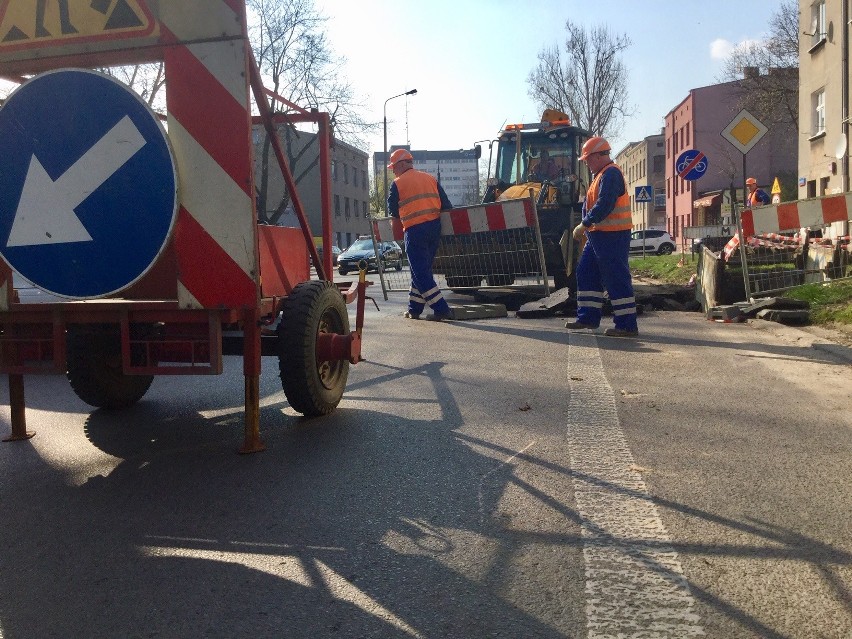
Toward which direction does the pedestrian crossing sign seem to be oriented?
toward the camera

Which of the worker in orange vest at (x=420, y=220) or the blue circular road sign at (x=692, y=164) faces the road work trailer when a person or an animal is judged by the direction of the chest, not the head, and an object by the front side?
the blue circular road sign

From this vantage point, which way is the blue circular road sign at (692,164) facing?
toward the camera

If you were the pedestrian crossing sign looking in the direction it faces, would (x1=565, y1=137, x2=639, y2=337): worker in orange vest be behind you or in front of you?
in front

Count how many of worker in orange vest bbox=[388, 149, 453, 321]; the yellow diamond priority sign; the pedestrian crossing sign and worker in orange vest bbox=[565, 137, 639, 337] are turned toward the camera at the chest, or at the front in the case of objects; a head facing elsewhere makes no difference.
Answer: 2

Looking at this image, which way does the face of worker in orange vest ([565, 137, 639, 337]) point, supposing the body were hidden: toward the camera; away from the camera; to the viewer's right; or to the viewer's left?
to the viewer's left

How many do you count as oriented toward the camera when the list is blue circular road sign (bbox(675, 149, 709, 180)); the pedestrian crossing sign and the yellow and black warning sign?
3

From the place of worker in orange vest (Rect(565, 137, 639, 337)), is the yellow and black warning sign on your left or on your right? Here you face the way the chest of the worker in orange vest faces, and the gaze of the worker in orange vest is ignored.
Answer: on your left

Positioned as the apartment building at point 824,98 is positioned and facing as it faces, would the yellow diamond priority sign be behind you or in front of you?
in front

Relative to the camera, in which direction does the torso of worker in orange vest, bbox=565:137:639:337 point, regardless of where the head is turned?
to the viewer's left

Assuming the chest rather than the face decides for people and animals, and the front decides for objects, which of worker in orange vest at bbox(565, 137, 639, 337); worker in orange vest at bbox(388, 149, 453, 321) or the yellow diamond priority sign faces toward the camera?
the yellow diamond priority sign

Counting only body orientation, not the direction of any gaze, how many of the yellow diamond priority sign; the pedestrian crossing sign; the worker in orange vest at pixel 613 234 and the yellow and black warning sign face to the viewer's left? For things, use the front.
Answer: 1

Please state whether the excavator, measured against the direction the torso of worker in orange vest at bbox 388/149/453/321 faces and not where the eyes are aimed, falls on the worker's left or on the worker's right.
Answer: on the worker's right
